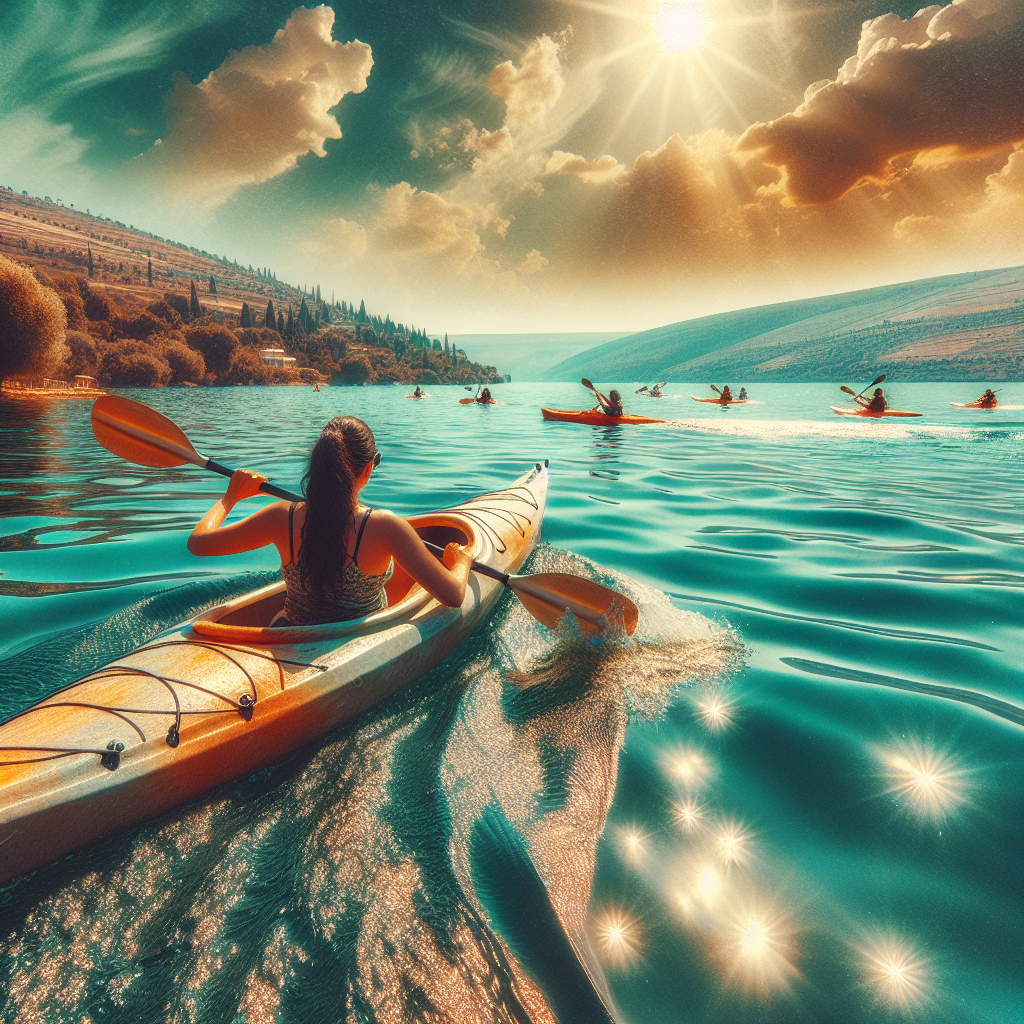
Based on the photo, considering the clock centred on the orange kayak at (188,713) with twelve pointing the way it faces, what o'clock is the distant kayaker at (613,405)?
The distant kayaker is roughly at 12 o'clock from the orange kayak.

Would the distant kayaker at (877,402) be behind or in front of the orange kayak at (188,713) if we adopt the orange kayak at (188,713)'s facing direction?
in front

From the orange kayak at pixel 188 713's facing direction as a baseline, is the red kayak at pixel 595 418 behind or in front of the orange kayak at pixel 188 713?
in front

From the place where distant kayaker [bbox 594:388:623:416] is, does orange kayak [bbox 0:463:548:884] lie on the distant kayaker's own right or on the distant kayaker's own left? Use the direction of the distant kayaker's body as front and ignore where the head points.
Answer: on the distant kayaker's own left

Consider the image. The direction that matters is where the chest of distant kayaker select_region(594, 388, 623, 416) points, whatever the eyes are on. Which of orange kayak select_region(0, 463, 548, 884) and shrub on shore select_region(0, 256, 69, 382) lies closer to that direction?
the shrub on shore

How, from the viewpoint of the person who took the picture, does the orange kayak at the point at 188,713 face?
facing away from the viewer and to the right of the viewer
